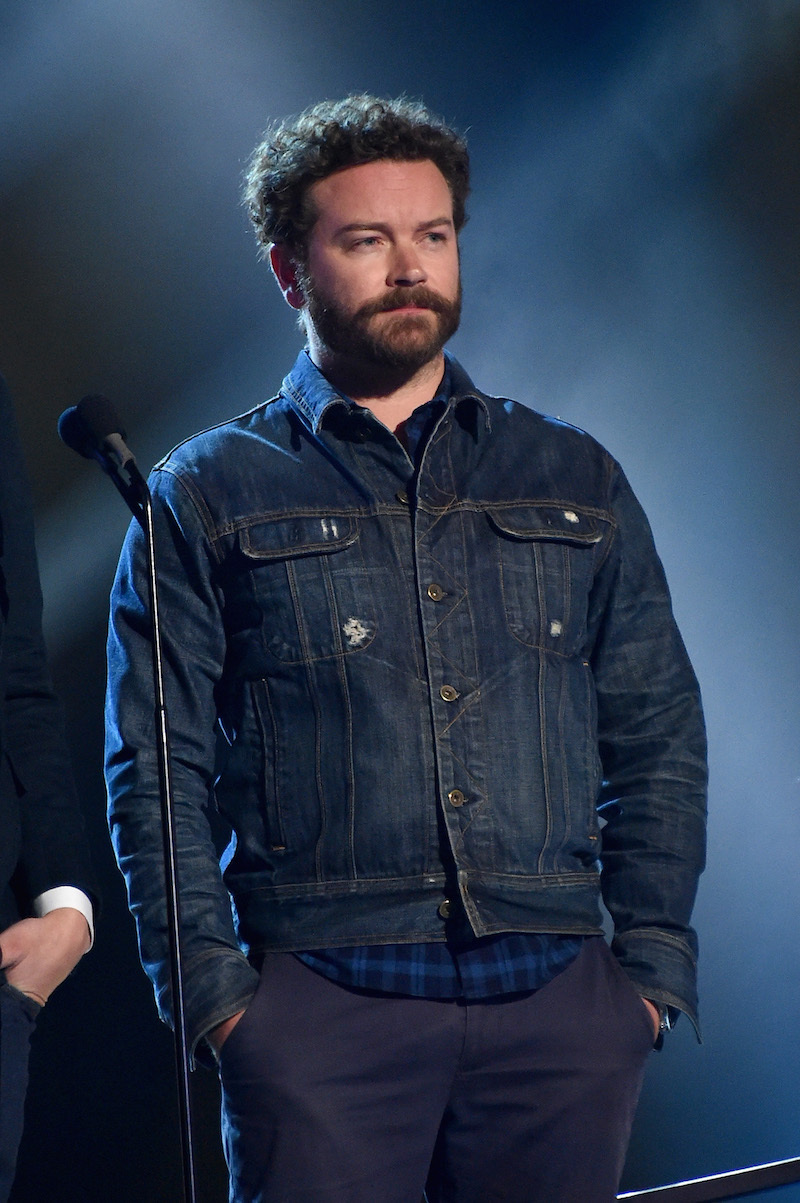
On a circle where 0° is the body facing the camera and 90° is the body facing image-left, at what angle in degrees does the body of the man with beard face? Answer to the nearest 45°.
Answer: approximately 0°

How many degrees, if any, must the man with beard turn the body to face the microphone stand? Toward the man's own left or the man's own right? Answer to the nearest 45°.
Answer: approximately 45° to the man's own right
